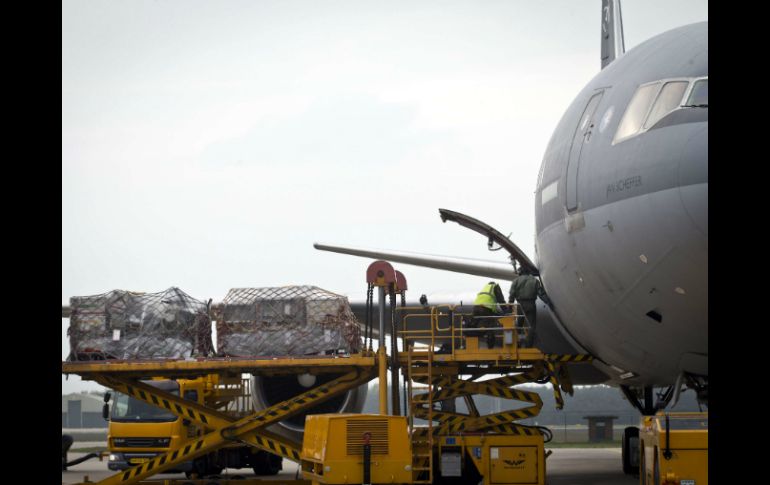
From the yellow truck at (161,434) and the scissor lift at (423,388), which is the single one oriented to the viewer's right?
the scissor lift

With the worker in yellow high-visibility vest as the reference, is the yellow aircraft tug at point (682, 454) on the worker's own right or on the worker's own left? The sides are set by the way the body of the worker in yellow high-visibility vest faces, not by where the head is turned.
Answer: on the worker's own right

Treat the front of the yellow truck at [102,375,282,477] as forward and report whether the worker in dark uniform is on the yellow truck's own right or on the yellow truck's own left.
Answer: on the yellow truck's own left

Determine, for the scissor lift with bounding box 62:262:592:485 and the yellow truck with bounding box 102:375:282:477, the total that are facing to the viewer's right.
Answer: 1

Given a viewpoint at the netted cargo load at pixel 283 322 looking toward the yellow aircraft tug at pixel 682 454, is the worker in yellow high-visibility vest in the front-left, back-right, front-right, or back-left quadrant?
front-left

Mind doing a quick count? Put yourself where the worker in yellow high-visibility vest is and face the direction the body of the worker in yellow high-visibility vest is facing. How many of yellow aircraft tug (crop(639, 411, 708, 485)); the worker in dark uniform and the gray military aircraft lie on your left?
0

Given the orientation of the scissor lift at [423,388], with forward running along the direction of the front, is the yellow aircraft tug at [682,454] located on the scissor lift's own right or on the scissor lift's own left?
on the scissor lift's own right

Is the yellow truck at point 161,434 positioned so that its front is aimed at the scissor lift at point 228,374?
no

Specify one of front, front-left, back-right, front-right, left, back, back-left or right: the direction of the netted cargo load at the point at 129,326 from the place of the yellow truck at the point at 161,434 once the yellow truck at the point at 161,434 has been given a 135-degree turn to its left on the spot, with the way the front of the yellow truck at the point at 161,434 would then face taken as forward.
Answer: right

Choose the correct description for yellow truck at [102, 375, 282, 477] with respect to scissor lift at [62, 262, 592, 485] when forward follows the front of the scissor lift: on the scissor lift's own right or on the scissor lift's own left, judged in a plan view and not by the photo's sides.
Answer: on the scissor lift's own left

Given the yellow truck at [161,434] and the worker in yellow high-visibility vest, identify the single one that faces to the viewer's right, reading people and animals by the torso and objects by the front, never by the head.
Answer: the worker in yellow high-visibility vest

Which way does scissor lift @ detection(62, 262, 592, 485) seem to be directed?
to the viewer's right

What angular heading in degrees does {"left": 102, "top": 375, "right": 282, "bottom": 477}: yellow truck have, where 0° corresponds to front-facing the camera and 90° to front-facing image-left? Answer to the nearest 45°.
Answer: approximately 45°

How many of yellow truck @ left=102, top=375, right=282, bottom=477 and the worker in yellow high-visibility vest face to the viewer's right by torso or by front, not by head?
1

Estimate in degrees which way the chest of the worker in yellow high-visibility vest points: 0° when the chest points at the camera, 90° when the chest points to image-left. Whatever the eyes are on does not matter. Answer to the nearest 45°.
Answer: approximately 270°

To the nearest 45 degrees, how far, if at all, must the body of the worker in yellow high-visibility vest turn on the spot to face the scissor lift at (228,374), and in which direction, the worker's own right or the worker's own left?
approximately 180°

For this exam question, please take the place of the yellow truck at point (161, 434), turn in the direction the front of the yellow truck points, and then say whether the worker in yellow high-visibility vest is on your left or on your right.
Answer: on your left
